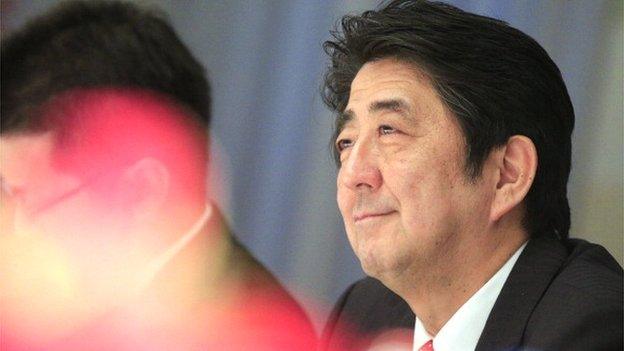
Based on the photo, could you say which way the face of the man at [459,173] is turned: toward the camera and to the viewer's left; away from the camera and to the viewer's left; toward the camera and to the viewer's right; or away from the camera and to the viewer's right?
toward the camera and to the viewer's left

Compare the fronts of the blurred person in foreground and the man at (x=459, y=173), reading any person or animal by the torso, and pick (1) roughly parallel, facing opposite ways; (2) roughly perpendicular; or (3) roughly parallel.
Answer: roughly parallel

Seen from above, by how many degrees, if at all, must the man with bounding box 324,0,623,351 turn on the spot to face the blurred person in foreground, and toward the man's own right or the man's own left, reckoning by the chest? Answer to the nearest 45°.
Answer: approximately 45° to the man's own right

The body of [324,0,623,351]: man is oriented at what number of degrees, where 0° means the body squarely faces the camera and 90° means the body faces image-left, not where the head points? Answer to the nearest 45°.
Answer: approximately 45°

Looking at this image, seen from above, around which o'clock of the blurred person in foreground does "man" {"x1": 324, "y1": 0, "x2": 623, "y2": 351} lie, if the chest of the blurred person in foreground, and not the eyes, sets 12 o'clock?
The man is roughly at 7 o'clock from the blurred person in foreground.

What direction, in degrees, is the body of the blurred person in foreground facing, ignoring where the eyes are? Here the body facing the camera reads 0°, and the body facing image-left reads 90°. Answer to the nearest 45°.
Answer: approximately 90°
